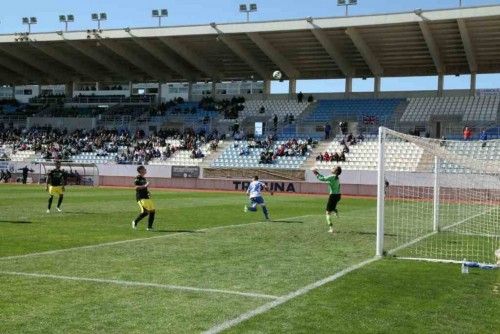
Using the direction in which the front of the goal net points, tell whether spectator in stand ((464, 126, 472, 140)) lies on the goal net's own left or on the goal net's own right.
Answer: on the goal net's own right

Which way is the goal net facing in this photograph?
to the viewer's left
